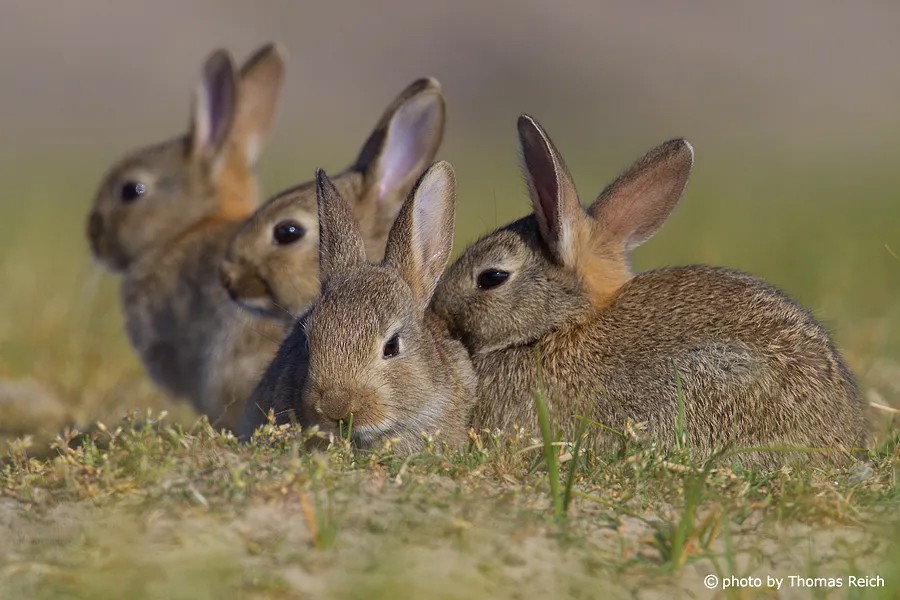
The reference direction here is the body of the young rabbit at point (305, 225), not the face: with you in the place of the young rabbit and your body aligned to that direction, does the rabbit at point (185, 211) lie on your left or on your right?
on your right

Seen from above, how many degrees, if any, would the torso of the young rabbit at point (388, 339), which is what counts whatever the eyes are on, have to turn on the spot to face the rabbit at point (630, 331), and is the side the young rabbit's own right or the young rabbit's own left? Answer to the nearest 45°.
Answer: approximately 135° to the young rabbit's own left

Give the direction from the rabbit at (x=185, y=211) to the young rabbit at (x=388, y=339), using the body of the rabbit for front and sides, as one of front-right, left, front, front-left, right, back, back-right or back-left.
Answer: left

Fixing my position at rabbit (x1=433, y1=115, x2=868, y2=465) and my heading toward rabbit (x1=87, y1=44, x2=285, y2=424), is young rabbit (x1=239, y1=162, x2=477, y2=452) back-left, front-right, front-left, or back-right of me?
front-left

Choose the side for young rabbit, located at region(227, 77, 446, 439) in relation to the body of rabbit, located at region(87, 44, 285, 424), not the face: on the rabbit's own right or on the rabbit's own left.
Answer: on the rabbit's own left

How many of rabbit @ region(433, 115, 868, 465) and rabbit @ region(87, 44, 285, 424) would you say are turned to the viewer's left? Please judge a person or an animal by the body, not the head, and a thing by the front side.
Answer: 2

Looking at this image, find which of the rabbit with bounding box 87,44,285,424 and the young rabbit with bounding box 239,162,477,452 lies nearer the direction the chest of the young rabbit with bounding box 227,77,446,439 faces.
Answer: the rabbit

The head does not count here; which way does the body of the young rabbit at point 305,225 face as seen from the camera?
to the viewer's left

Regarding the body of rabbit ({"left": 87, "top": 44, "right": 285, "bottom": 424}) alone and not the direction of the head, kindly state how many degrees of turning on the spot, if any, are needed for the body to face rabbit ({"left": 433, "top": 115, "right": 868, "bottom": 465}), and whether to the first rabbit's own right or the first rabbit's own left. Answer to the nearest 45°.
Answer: approximately 135° to the first rabbit's own left

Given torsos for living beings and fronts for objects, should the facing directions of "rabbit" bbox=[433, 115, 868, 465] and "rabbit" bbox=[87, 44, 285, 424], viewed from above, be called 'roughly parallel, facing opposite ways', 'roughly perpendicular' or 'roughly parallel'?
roughly parallel

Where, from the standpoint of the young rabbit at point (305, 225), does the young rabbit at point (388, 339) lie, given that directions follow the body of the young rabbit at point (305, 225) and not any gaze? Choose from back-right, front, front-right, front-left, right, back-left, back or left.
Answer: left

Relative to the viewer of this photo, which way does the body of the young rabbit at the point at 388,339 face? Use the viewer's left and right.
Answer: facing the viewer and to the left of the viewer

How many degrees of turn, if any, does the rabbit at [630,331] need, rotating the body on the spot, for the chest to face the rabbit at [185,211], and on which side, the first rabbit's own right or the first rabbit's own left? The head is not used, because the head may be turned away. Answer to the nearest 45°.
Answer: approximately 45° to the first rabbit's own right

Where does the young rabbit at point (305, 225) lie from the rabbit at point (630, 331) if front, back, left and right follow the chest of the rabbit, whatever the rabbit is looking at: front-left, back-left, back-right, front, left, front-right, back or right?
front-right

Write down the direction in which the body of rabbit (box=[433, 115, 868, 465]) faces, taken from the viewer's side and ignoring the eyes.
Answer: to the viewer's left

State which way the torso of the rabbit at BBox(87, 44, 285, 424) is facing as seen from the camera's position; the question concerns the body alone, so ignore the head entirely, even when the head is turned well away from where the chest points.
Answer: to the viewer's left
